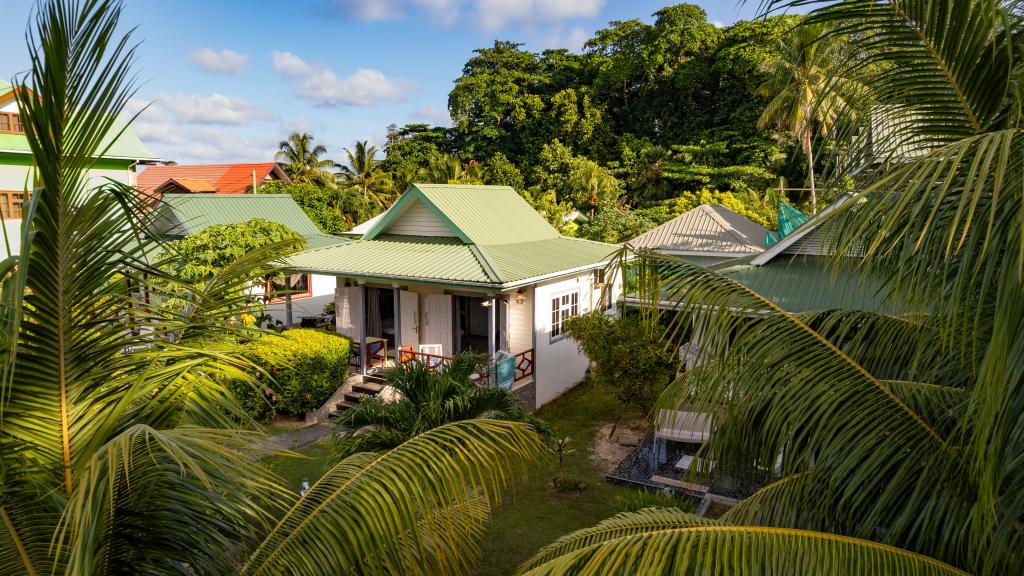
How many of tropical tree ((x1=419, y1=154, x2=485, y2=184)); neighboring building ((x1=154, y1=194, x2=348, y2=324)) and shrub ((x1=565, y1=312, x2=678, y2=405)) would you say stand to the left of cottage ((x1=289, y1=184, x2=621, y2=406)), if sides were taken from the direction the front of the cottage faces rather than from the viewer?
1

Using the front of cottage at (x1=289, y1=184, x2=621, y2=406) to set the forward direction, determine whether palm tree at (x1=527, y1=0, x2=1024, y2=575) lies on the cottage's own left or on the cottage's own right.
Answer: on the cottage's own left

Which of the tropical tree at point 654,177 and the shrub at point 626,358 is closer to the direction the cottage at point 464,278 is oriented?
the shrub

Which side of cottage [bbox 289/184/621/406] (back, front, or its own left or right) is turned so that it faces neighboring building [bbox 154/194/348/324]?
right

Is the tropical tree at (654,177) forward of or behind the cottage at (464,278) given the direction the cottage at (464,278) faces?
behind

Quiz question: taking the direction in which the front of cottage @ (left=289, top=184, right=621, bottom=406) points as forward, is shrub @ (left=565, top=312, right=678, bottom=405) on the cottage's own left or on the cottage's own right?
on the cottage's own left

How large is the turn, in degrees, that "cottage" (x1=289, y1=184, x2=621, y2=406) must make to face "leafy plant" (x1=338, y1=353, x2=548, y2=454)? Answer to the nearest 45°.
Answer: approximately 45° to its left

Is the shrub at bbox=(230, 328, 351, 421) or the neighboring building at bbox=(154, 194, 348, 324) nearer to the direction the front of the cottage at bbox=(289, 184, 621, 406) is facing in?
the shrub

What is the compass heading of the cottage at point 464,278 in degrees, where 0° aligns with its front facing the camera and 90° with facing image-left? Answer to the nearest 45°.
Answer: approximately 45°

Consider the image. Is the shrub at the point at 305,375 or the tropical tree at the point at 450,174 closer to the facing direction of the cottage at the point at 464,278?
the shrub
